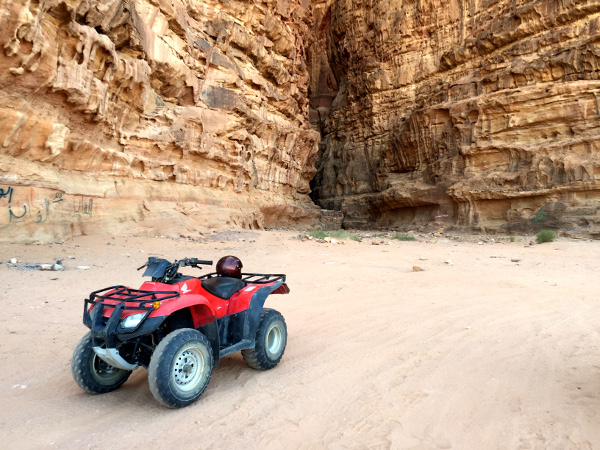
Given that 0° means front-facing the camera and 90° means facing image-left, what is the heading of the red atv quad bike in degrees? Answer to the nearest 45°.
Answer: approximately 45°

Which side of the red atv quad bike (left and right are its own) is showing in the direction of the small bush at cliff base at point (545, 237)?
back
